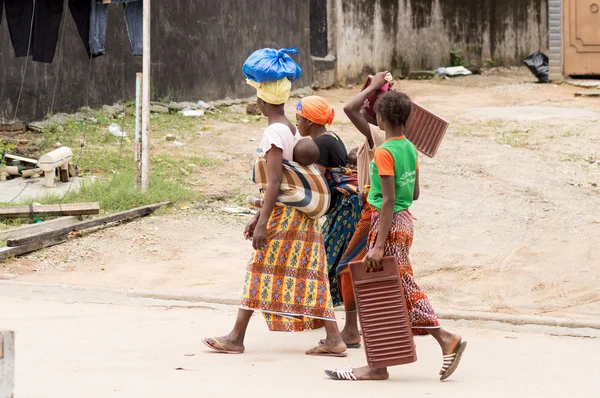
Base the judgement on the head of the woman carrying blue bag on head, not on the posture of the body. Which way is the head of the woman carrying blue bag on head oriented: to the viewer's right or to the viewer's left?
to the viewer's left

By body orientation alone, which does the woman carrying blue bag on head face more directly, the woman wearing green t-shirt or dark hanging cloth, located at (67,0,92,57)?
the dark hanging cloth

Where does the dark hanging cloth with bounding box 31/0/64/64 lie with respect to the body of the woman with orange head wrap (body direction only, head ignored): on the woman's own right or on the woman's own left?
on the woman's own right

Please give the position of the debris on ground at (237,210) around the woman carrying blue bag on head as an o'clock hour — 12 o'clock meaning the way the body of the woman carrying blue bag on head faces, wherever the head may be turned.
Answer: The debris on ground is roughly at 3 o'clock from the woman carrying blue bag on head.

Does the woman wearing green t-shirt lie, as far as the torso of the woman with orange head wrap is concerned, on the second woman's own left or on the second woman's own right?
on the second woman's own left

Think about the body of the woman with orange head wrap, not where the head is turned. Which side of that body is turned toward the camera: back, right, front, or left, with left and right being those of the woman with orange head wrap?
left

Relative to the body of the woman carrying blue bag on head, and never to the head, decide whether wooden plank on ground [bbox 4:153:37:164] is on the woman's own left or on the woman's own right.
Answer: on the woman's own right

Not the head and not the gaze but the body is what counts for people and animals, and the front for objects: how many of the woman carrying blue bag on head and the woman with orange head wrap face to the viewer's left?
2

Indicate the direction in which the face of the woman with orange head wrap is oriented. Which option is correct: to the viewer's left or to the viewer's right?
to the viewer's left

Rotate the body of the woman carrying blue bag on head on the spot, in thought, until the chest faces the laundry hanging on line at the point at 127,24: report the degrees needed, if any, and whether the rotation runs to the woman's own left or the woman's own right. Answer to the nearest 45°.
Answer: approximately 90° to the woman's own right

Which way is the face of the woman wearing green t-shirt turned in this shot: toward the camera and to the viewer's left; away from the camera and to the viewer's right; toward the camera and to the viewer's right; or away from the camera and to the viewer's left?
away from the camera and to the viewer's left

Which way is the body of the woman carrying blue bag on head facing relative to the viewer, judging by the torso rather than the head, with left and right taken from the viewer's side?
facing to the left of the viewer
